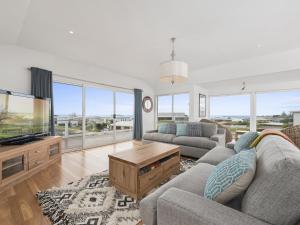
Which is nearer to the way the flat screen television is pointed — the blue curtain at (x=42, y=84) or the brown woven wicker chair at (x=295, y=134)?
the brown woven wicker chair

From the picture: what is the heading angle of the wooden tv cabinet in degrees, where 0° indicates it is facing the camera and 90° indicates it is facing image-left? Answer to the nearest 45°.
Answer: approximately 315°

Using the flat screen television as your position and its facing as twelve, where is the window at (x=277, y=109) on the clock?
The window is roughly at 11 o'clock from the flat screen television.

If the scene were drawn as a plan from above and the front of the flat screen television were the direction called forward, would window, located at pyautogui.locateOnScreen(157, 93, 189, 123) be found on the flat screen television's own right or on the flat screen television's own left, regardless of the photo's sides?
on the flat screen television's own left

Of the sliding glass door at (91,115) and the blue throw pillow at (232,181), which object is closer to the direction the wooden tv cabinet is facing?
the blue throw pillow

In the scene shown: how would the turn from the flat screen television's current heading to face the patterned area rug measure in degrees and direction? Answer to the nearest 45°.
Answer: approximately 45° to its right

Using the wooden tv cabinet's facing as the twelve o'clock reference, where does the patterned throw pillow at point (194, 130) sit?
The patterned throw pillow is roughly at 11 o'clock from the wooden tv cabinet.

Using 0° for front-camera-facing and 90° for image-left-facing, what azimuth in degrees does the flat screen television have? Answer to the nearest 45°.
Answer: approximately 315°

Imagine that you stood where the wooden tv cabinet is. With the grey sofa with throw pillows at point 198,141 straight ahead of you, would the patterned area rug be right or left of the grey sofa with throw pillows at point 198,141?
right

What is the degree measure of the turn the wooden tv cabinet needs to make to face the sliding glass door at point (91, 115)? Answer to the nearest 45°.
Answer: approximately 90° to its left
